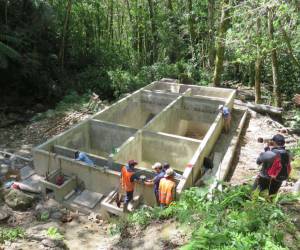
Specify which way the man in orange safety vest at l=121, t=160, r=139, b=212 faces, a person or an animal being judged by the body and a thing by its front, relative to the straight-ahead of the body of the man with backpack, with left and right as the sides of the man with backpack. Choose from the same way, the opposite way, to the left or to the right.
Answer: to the right

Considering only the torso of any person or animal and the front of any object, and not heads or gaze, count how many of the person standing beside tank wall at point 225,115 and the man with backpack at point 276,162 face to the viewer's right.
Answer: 0

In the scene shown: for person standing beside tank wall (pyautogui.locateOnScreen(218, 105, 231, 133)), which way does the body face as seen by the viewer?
to the viewer's left

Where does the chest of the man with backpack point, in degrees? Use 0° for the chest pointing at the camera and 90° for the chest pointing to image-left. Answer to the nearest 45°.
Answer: approximately 135°

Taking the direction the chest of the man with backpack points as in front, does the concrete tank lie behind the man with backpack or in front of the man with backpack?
in front

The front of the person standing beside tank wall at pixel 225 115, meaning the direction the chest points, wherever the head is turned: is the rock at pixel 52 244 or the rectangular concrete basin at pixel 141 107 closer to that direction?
the rectangular concrete basin

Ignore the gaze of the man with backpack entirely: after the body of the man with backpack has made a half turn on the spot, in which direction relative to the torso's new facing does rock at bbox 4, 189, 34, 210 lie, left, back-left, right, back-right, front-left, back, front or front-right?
back-right
